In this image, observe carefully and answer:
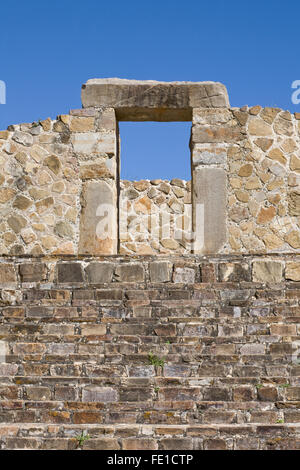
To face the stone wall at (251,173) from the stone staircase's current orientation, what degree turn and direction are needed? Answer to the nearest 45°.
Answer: approximately 135° to its left

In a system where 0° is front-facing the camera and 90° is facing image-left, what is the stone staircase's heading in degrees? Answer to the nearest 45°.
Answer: approximately 0°

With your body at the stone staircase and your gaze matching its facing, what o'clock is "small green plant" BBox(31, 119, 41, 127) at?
The small green plant is roughly at 5 o'clock from the stone staircase.
